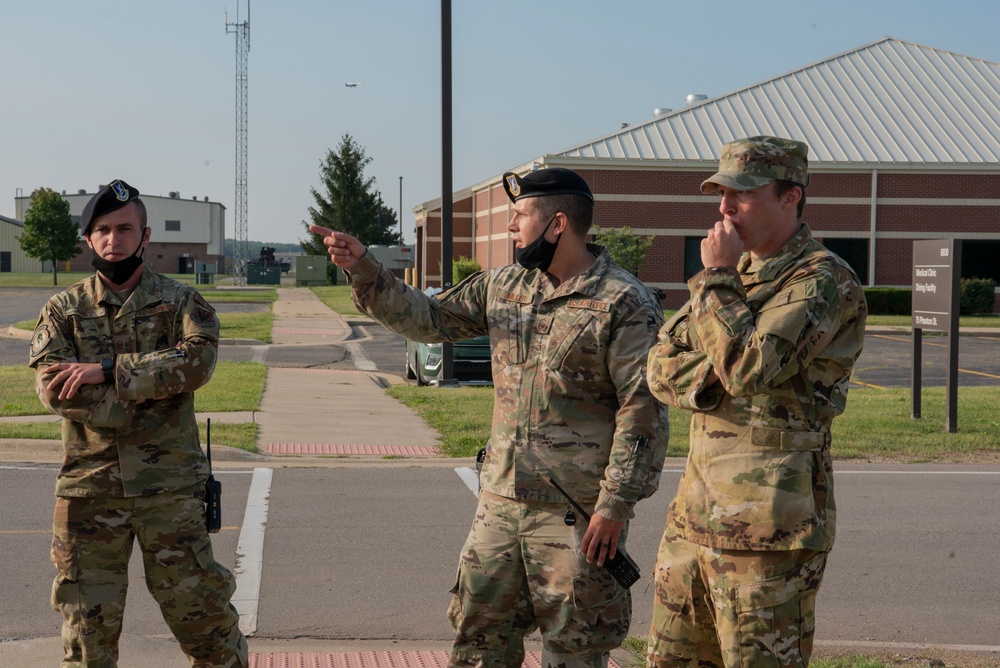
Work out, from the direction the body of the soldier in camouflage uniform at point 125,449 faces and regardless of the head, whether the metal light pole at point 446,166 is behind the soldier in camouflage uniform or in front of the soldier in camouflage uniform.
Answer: behind

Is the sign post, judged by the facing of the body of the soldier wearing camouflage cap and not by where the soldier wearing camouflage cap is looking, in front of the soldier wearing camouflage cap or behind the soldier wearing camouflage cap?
behind

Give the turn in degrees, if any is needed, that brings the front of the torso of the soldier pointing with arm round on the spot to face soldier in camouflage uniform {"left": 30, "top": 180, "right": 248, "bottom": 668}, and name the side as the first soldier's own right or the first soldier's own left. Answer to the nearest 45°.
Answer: approximately 45° to the first soldier's own right

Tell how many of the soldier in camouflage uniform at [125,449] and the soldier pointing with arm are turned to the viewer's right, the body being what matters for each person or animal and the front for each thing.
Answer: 0

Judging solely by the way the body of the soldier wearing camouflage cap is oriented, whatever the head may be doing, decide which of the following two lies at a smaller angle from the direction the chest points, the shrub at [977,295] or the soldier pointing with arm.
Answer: the soldier pointing with arm

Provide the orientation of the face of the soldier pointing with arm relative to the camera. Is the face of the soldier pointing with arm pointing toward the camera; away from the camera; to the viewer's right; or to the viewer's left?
to the viewer's left

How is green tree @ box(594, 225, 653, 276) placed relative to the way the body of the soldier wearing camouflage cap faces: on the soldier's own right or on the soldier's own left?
on the soldier's own right

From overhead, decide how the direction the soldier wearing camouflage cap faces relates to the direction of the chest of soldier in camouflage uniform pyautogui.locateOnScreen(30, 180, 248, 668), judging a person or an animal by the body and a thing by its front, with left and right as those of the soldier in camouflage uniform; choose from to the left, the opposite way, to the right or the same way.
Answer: to the right

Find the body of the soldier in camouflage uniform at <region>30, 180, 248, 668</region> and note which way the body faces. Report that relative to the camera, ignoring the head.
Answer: toward the camera

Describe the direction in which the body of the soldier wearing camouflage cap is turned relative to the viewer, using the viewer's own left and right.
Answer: facing the viewer and to the left of the viewer

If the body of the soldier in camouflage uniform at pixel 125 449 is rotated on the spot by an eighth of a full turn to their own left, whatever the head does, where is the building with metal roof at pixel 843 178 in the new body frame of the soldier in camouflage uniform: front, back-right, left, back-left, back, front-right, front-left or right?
left

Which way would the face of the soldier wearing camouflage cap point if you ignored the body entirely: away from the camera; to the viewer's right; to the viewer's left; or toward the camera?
to the viewer's left

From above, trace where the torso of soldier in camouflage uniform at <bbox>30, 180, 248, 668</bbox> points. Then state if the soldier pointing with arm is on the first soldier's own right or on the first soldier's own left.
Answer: on the first soldier's own left
